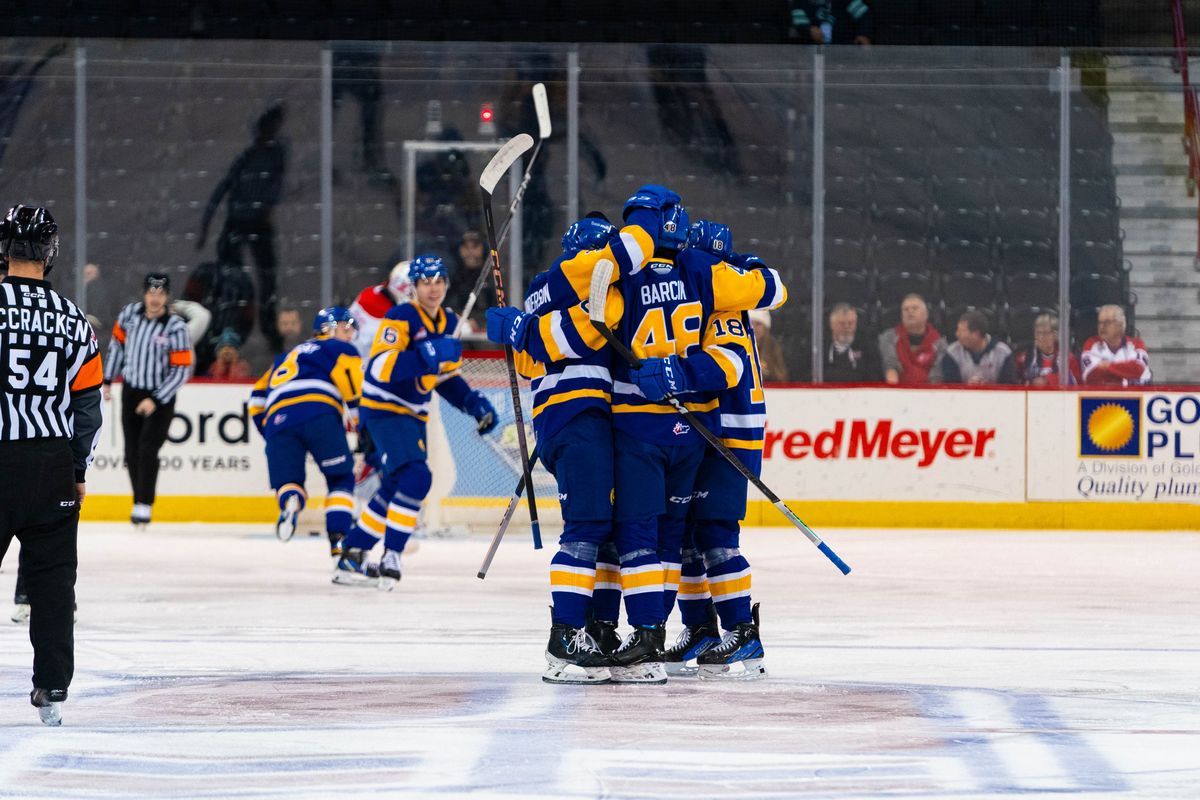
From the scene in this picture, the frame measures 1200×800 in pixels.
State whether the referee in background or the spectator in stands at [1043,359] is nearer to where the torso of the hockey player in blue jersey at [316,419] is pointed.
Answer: the spectator in stands

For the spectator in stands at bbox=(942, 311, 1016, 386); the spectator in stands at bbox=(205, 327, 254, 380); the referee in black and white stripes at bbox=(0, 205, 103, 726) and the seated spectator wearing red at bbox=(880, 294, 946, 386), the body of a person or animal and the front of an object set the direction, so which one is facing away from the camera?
the referee in black and white stripes

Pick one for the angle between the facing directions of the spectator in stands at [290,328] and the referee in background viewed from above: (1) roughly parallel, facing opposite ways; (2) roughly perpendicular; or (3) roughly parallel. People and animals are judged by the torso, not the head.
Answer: roughly parallel

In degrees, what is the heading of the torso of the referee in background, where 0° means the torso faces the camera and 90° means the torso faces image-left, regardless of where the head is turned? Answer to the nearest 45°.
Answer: approximately 0°

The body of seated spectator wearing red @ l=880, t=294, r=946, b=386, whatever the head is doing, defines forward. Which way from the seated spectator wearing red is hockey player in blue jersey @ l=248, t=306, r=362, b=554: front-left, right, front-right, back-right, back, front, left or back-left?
front-right

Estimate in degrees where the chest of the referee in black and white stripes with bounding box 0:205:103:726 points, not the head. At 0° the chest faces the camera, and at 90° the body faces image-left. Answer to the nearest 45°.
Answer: approximately 180°

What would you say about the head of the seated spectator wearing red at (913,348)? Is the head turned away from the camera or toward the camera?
toward the camera

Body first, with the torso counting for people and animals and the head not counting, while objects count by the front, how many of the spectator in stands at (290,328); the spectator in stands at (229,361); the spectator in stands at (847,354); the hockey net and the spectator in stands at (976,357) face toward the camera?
5

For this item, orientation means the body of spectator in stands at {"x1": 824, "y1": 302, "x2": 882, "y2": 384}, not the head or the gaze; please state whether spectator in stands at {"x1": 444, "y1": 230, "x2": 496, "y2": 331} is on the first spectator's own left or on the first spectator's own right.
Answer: on the first spectator's own right

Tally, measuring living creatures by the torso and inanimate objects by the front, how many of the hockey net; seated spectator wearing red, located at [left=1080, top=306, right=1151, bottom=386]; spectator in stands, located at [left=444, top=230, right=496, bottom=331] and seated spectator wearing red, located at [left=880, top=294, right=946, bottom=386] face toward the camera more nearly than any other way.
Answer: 4

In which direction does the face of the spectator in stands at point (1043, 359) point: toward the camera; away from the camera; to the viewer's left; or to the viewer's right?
toward the camera

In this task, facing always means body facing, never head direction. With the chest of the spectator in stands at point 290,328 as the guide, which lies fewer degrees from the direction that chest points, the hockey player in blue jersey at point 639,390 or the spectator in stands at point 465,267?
the hockey player in blue jersey

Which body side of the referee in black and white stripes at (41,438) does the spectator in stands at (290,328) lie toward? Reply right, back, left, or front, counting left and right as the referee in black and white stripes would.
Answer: front

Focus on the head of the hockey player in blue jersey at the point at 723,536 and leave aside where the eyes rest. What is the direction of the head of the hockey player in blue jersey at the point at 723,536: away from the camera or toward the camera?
away from the camera

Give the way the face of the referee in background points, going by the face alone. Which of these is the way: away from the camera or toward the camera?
toward the camera

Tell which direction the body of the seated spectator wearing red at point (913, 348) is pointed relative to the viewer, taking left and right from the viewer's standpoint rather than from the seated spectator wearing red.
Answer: facing the viewer

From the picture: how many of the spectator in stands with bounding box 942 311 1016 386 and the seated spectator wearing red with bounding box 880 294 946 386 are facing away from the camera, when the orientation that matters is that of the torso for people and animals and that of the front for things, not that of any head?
0

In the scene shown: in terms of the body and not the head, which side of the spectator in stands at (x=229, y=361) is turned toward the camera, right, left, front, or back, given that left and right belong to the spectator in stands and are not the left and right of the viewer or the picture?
front

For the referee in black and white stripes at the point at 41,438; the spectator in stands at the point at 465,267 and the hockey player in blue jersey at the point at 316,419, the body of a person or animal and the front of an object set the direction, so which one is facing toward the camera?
the spectator in stands
